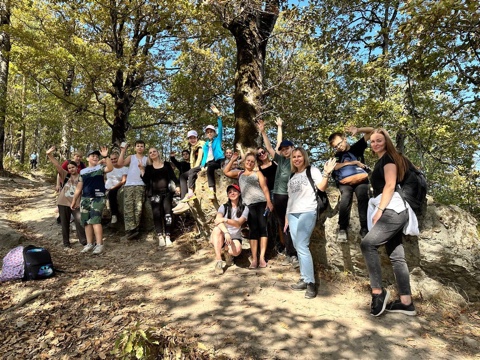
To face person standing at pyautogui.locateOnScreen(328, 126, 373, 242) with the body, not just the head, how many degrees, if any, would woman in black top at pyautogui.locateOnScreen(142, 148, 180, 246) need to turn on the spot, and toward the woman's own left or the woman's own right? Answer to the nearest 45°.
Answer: approximately 45° to the woman's own left

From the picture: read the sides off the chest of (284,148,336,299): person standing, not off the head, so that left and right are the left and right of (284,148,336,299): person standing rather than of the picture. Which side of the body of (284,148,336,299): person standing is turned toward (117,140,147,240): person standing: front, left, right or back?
right

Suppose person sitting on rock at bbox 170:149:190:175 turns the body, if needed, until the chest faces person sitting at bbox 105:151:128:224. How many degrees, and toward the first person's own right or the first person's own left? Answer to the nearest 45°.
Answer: approximately 90° to the first person's own right

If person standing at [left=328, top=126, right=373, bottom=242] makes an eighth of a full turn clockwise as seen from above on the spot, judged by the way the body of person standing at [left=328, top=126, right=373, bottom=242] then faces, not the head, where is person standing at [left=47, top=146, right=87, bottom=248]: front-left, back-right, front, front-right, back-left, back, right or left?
front-right

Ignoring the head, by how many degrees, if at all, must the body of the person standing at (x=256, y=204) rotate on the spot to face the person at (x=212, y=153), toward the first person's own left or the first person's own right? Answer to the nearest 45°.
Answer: approximately 135° to the first person's own right

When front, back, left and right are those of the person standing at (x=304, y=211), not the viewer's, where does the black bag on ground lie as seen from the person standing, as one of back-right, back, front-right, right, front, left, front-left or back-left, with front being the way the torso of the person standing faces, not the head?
front-right

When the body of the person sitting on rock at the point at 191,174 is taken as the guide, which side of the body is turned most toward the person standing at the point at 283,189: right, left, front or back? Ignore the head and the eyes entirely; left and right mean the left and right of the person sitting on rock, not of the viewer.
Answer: left

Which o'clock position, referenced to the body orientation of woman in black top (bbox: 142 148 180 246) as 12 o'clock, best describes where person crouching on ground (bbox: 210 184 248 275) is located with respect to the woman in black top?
The person crouching on ground is roughly at 11 o'clock from the woman in black top.

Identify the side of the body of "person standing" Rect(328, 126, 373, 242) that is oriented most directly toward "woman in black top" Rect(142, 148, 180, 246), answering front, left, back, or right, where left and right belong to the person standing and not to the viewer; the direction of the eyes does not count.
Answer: right

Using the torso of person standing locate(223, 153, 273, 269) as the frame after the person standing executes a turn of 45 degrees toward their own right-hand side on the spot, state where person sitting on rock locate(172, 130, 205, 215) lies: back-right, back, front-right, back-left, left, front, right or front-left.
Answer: right

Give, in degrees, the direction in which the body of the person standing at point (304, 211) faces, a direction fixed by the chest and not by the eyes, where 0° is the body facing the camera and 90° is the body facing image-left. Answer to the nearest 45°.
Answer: approximately 45°

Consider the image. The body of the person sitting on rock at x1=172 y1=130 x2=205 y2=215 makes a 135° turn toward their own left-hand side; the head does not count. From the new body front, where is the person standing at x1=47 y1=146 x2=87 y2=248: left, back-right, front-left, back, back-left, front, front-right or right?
back
